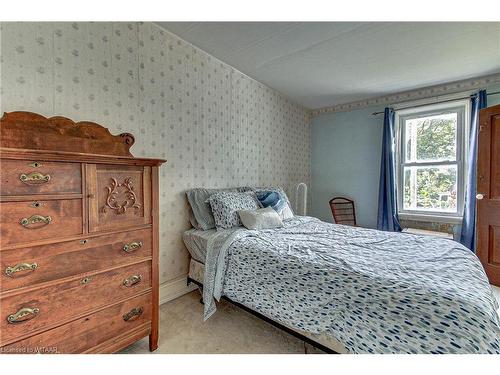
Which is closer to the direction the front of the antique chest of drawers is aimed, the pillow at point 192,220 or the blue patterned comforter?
the blue patterned comforter

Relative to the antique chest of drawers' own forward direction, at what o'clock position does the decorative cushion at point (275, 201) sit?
The decorative cushion is roughly at 10 o'clock from the antique chest of drawers.

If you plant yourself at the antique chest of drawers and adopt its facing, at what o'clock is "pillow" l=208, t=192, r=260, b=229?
The pillow is roughly at 10 o'clock from the antique chest of drawers.

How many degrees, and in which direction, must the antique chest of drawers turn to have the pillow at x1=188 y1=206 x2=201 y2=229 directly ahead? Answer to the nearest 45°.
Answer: approximately 90° to its left

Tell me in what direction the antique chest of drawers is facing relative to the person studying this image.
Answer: facing the viewer and to the right of the viewer

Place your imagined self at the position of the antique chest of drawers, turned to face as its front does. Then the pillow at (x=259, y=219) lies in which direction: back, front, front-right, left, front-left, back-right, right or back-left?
front-left

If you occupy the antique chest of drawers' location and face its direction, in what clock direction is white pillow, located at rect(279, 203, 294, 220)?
The white pillow is roughly at 10 o'clock from the antique chest of drawers.

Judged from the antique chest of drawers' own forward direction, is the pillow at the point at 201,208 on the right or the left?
on its left

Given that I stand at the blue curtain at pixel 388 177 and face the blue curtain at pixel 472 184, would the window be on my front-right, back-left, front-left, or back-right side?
front-left
